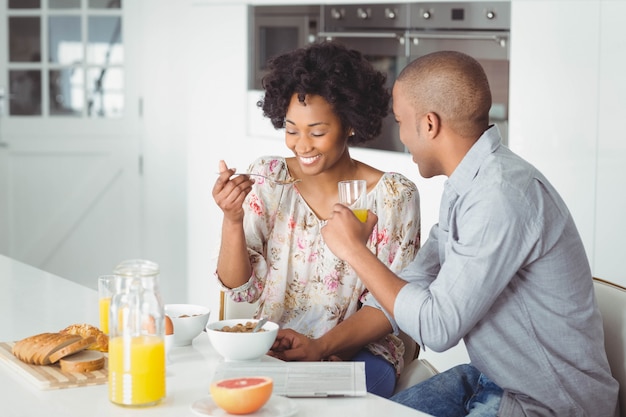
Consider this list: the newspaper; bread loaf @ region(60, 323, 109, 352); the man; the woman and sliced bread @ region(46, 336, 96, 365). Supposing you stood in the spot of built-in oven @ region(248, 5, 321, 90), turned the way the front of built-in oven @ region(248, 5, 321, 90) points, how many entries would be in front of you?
5

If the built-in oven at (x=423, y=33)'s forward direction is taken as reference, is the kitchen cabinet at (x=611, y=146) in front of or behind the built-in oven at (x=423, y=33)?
in front

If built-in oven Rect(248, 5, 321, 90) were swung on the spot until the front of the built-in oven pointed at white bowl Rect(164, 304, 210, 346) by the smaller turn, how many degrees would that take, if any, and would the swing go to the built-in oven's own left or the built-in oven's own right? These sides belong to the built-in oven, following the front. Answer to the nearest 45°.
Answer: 0° — it already faces it

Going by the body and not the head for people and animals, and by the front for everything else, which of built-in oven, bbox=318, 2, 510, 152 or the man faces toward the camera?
the built-in oven

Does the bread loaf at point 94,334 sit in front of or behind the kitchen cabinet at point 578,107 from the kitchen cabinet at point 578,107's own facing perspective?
in front

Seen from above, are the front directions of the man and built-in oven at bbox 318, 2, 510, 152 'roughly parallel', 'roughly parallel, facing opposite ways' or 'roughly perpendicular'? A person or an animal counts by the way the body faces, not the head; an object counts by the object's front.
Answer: roughly perpendicular

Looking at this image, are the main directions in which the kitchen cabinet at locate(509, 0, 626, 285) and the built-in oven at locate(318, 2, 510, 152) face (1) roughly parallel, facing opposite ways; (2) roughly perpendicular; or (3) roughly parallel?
roughly parallel

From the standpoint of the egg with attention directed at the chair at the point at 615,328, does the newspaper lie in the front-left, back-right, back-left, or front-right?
front-right

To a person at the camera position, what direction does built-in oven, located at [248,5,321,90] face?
facing the viewer

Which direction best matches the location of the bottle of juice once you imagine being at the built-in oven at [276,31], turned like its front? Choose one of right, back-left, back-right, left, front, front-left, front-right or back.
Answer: front

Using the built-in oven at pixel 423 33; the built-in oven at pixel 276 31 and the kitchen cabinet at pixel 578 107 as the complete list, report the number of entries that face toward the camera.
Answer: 3

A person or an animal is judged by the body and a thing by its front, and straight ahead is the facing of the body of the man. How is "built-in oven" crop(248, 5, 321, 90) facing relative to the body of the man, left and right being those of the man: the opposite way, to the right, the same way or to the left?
to the left

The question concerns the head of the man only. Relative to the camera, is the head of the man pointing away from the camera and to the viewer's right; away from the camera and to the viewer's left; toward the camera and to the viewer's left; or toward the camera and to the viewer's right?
away from the camera and to the viewer's left

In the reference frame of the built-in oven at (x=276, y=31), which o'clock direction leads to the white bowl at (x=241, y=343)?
The white bowl is roughly at 12 o'clock from the built-in oven.

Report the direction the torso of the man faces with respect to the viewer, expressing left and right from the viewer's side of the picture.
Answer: facing to the left of the viewer

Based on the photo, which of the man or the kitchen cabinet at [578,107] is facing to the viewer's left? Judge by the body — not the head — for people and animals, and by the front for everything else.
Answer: the man

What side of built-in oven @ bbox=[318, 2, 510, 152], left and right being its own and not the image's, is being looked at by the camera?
front

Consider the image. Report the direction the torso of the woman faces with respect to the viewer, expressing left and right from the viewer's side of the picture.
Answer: facing the viewer and to the left of the viewer
